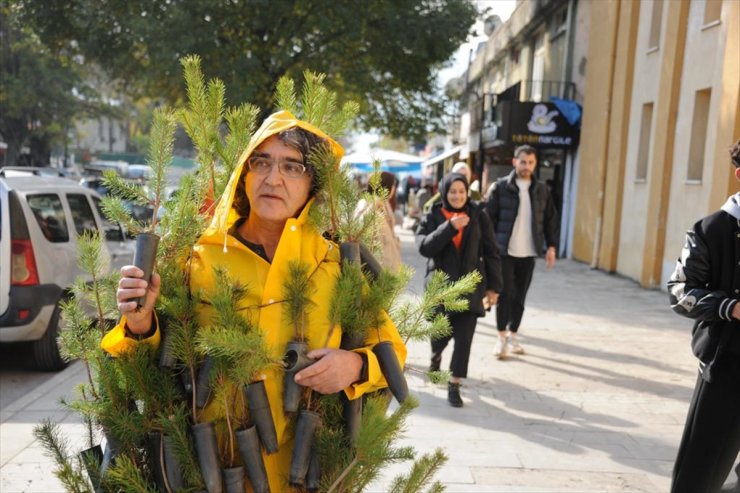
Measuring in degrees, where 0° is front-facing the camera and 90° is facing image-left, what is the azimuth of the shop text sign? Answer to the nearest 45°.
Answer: approximately 0°

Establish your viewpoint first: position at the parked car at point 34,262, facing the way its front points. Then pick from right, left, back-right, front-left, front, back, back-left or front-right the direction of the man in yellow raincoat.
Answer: back-right

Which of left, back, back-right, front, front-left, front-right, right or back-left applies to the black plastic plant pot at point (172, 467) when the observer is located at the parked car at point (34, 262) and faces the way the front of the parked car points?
back-right

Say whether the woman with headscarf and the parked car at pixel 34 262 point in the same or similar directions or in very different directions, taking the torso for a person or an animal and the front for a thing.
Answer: very different directions

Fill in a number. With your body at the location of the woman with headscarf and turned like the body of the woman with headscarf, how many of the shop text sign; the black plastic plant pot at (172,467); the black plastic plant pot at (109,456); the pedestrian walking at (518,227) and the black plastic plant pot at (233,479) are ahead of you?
3

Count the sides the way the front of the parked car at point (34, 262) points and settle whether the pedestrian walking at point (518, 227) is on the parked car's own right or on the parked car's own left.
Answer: on the parked car's own right
